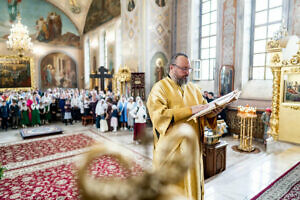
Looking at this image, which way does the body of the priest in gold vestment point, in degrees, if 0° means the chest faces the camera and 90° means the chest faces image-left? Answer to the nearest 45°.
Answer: approximately 315°

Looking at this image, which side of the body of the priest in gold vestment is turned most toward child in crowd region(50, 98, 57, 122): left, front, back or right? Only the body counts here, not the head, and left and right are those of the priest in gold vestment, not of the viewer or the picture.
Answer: back

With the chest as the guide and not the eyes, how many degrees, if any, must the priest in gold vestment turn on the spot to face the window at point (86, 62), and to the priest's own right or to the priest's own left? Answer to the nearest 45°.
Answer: approximately 180°

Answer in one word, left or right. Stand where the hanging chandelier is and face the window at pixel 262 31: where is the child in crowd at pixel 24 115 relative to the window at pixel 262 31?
right

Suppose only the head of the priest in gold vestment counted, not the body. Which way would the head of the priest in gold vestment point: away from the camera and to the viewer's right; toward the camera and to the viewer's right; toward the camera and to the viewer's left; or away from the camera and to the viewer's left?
toward the camera and to the viewer's right

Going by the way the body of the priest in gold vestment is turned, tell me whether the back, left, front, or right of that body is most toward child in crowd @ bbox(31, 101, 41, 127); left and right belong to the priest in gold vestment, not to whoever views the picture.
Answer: back

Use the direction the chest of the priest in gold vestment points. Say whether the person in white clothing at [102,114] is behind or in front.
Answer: behind

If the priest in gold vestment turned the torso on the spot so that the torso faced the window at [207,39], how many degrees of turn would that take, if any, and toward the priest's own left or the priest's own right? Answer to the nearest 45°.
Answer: approximately 135° to the priest's own left

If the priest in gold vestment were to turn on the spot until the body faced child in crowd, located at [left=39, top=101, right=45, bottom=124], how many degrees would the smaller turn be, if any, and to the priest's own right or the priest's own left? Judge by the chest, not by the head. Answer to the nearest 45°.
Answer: approximately 180°

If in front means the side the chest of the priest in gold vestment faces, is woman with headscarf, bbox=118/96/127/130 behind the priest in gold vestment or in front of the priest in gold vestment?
behind

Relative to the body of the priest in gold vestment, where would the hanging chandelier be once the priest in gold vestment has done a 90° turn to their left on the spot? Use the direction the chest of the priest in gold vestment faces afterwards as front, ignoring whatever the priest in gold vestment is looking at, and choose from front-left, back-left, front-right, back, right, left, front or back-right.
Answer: left
